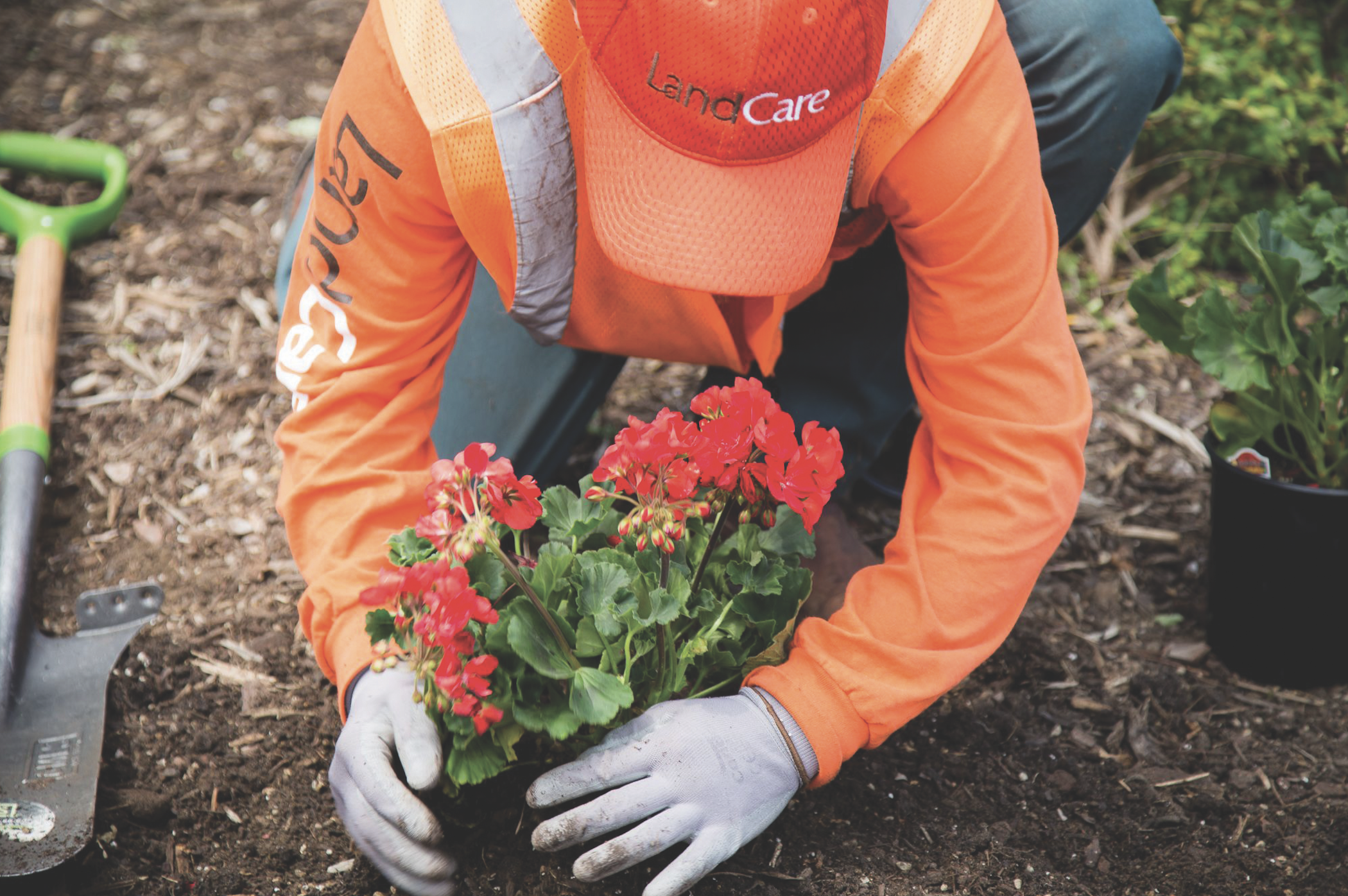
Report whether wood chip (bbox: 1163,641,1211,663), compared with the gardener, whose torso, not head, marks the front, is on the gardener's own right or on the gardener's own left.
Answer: on the gardener's own left

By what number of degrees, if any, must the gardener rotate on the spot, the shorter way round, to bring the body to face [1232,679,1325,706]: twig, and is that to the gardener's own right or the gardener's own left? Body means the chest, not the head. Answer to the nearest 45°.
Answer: approximately 90° to the gardener's own left

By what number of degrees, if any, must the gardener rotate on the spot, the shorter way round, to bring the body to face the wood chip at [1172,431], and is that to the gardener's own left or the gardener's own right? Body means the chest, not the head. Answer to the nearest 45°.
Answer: approximately 135° to the gardener's own left

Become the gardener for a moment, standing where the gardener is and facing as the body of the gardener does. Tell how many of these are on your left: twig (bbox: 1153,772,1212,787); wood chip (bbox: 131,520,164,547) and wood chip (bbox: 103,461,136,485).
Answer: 1

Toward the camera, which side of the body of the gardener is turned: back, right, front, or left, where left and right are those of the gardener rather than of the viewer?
front

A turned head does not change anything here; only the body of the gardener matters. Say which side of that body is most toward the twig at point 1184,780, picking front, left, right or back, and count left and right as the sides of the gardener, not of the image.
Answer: left

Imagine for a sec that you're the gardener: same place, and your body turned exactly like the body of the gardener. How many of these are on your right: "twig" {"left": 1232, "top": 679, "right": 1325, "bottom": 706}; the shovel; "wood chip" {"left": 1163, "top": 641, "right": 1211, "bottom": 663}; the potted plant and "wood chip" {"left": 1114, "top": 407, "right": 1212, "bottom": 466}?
1

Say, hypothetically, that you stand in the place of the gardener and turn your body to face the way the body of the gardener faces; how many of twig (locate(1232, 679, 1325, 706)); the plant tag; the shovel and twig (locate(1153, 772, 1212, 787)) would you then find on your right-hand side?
1
